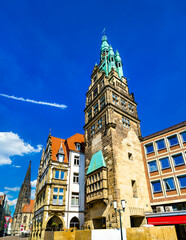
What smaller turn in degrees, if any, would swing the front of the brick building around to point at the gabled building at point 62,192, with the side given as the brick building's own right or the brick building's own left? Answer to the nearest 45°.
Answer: approximately 45° to the brick building's own right

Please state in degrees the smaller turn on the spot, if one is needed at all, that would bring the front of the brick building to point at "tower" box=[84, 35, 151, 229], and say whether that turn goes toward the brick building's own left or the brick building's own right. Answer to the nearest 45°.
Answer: approximately 45° to the brick building's own right

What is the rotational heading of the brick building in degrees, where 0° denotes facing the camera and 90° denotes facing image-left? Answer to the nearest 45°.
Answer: approximately 45°
